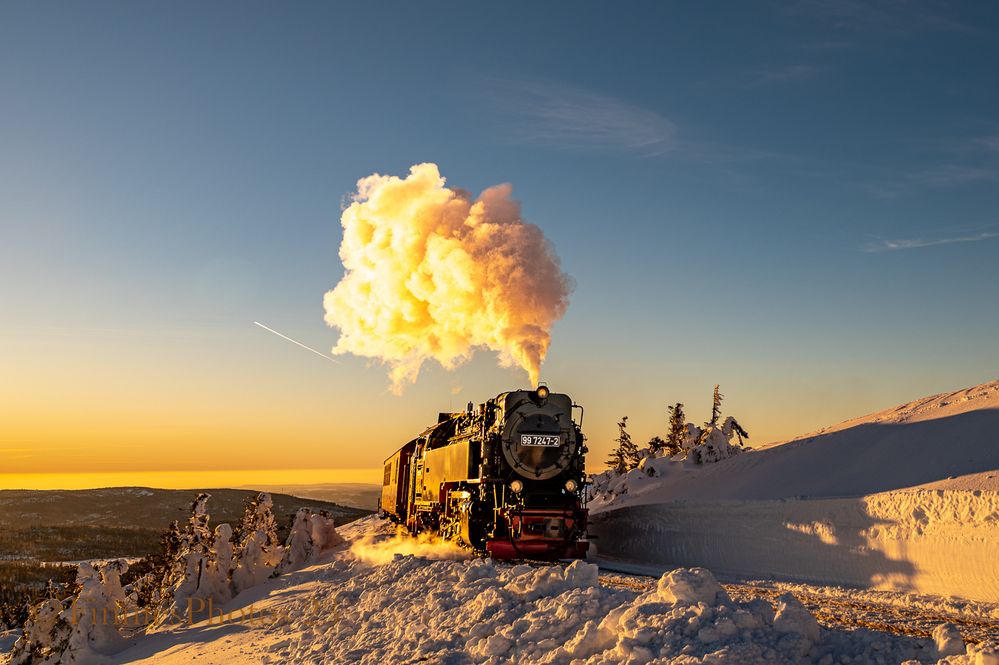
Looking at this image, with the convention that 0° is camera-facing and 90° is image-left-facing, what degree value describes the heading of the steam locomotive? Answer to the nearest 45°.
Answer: approximately 315°

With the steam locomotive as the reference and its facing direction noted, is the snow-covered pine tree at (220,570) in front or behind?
behind

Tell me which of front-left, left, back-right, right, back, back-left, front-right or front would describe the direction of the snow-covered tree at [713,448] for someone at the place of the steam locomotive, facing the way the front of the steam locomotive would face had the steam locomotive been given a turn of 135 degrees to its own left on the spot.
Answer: front-right

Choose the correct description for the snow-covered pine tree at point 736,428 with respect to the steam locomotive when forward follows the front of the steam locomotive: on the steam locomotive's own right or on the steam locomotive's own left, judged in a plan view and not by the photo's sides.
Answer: on the steam locomotive's own left

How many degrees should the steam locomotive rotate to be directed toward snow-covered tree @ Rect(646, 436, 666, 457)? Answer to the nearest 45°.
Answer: approximately 135° to its left

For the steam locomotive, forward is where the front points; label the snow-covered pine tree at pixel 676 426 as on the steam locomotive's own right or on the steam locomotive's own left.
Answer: on the steam locomotive's own left

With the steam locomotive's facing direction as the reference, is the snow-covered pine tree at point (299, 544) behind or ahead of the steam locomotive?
behind
